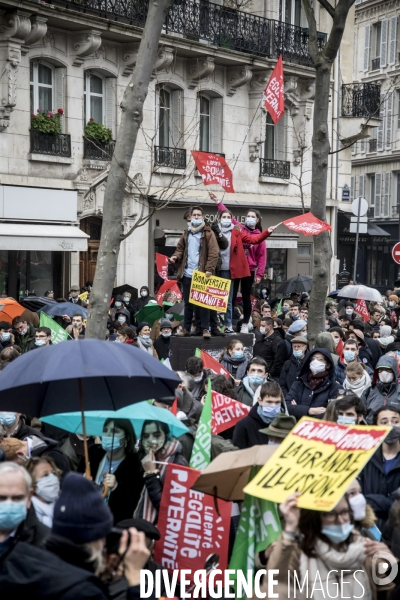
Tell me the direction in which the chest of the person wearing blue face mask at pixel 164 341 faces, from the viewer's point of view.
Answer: toward the camera

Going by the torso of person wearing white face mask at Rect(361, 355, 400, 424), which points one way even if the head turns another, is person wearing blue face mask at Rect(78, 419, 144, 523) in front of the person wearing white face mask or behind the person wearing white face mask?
in front

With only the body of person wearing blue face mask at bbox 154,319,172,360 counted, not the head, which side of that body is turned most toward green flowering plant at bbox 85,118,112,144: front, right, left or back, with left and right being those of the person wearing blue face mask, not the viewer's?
back

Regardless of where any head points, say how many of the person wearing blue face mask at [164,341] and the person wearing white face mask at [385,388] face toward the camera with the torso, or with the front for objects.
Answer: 2

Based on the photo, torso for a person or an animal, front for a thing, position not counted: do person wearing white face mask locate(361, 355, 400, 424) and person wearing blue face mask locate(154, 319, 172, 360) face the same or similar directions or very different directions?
same or similar directions

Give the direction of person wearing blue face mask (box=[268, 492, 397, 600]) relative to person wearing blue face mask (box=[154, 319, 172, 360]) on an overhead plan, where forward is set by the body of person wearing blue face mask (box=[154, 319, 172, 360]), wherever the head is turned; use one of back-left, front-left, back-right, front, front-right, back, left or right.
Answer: front

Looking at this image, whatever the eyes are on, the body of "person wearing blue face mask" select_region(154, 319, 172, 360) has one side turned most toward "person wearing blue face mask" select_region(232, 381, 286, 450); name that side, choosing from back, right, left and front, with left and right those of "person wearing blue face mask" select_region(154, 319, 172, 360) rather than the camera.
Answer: front

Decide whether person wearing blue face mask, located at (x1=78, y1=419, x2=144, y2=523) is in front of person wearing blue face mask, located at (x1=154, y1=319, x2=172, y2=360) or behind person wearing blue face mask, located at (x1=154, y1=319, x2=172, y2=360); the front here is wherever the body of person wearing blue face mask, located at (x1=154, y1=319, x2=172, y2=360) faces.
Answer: in front

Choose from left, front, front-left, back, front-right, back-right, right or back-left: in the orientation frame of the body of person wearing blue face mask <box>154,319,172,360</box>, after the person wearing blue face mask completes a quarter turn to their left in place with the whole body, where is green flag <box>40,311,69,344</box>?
back-right

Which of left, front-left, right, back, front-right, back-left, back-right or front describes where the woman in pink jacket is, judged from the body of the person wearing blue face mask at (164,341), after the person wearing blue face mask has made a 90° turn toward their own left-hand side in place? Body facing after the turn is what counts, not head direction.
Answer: front

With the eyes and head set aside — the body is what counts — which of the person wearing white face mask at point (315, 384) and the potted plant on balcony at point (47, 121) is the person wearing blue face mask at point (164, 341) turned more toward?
the person wearing white face mask
